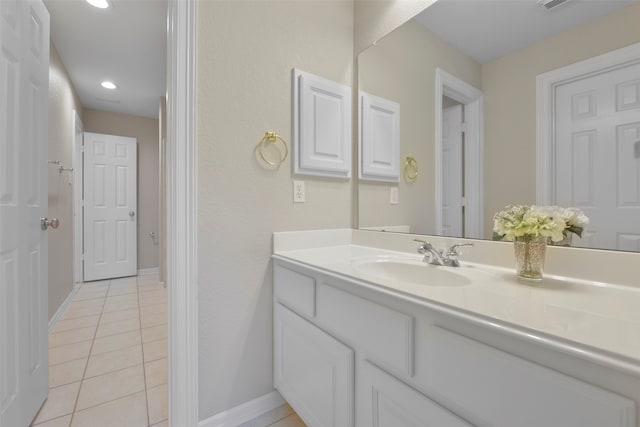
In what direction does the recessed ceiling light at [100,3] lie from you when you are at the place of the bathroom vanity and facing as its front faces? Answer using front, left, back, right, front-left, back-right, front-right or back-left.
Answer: front-right

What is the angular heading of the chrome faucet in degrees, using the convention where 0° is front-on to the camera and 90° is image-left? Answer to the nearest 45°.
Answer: approximately 45°

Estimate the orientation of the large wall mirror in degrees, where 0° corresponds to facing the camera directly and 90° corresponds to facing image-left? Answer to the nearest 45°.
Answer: approximately 45°

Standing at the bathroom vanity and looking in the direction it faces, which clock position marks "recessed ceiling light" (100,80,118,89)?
The recessed ceiling light is roughly at 2 o'clock from the bathroom vanity.

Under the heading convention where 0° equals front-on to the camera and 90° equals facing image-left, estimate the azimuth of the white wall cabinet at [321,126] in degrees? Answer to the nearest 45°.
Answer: approximately 315°

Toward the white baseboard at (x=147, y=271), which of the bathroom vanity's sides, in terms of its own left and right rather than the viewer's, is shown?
right

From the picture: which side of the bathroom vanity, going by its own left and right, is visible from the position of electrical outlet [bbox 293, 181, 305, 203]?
right

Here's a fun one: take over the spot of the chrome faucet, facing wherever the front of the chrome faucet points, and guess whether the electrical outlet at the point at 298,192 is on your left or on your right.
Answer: on your right

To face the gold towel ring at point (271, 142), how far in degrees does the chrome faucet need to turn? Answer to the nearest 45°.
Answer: approximately 45° to its right

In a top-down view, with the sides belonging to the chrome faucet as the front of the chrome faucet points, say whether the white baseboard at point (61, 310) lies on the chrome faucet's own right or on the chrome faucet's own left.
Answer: on the chrome faucet's own right

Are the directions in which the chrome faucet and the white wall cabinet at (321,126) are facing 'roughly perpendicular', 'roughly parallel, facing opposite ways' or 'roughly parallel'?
roughly perpendicular
